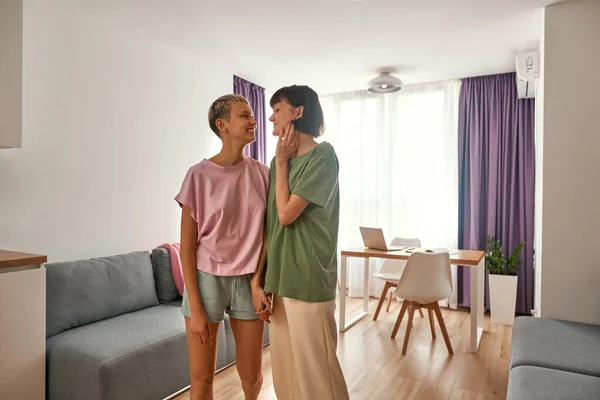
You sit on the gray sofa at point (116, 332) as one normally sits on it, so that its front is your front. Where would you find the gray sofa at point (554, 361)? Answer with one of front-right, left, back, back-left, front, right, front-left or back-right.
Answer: front

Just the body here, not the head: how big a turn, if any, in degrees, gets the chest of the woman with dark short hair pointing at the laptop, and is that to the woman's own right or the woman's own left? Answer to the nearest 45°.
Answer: approximately 135° to the woman's own right

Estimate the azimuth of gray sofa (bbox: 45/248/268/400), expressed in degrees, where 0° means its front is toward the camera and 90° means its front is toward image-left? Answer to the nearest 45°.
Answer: approximately 315°

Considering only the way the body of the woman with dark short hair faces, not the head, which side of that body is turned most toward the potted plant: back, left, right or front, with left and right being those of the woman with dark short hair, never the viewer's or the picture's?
back

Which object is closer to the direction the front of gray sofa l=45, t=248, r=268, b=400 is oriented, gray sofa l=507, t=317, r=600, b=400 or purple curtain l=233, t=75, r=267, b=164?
the gray sofa

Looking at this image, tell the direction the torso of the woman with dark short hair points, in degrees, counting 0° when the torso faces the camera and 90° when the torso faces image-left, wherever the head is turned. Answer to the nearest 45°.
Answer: approximately 45°

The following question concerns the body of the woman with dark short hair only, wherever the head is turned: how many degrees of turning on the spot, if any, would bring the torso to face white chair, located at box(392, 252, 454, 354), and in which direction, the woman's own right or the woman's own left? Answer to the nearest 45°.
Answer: approximately 180°

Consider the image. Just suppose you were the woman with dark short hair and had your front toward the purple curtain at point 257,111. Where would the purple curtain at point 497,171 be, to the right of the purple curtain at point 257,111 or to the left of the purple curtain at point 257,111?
right

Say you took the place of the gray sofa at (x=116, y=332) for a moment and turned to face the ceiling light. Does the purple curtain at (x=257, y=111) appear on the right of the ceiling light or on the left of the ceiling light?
left

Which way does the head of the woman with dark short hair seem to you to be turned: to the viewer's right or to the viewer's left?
to the viewer's left
